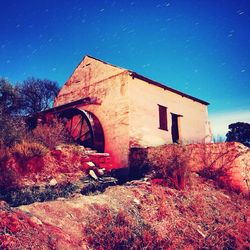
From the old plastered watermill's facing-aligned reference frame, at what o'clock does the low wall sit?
The low wall is roughly at 12 o'clock from the old plastered watermill.

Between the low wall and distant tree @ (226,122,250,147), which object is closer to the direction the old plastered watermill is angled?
the low wall

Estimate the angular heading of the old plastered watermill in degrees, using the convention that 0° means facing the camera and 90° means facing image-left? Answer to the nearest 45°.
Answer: approximately 315°

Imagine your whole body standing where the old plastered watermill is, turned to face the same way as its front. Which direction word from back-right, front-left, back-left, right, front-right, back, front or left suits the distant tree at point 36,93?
back

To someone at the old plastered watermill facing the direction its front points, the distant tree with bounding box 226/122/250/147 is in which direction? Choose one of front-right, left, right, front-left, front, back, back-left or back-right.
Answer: left

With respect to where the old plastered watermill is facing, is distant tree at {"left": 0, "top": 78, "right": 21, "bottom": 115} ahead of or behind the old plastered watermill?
behind

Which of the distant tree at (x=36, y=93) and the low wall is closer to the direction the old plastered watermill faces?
the low wall
